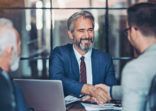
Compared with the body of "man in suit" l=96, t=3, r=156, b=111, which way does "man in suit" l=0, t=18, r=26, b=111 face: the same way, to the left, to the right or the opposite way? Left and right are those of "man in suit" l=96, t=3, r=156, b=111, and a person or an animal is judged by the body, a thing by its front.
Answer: to the right

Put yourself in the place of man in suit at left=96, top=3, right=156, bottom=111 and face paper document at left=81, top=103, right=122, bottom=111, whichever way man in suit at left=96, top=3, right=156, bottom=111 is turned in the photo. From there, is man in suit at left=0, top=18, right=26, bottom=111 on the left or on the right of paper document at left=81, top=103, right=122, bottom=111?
left

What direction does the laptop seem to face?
away from the camera

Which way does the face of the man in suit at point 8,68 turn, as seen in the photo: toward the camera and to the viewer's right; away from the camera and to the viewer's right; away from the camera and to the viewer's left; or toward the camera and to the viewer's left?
away from the camera and to the viewer's right

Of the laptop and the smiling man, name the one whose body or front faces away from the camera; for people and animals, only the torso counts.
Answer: the laptop

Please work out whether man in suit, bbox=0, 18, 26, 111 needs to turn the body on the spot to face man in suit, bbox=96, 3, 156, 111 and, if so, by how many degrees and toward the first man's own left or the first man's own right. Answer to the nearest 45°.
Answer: approximately 90° to the first man's own right

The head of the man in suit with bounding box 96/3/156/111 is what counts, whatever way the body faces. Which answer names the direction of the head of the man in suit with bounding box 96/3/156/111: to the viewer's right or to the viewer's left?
to the viewer's left

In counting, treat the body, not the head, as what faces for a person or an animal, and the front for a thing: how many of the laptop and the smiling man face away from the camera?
1

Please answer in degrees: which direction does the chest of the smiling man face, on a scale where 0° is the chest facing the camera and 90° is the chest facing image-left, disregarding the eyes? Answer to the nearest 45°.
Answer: approximately 0°
